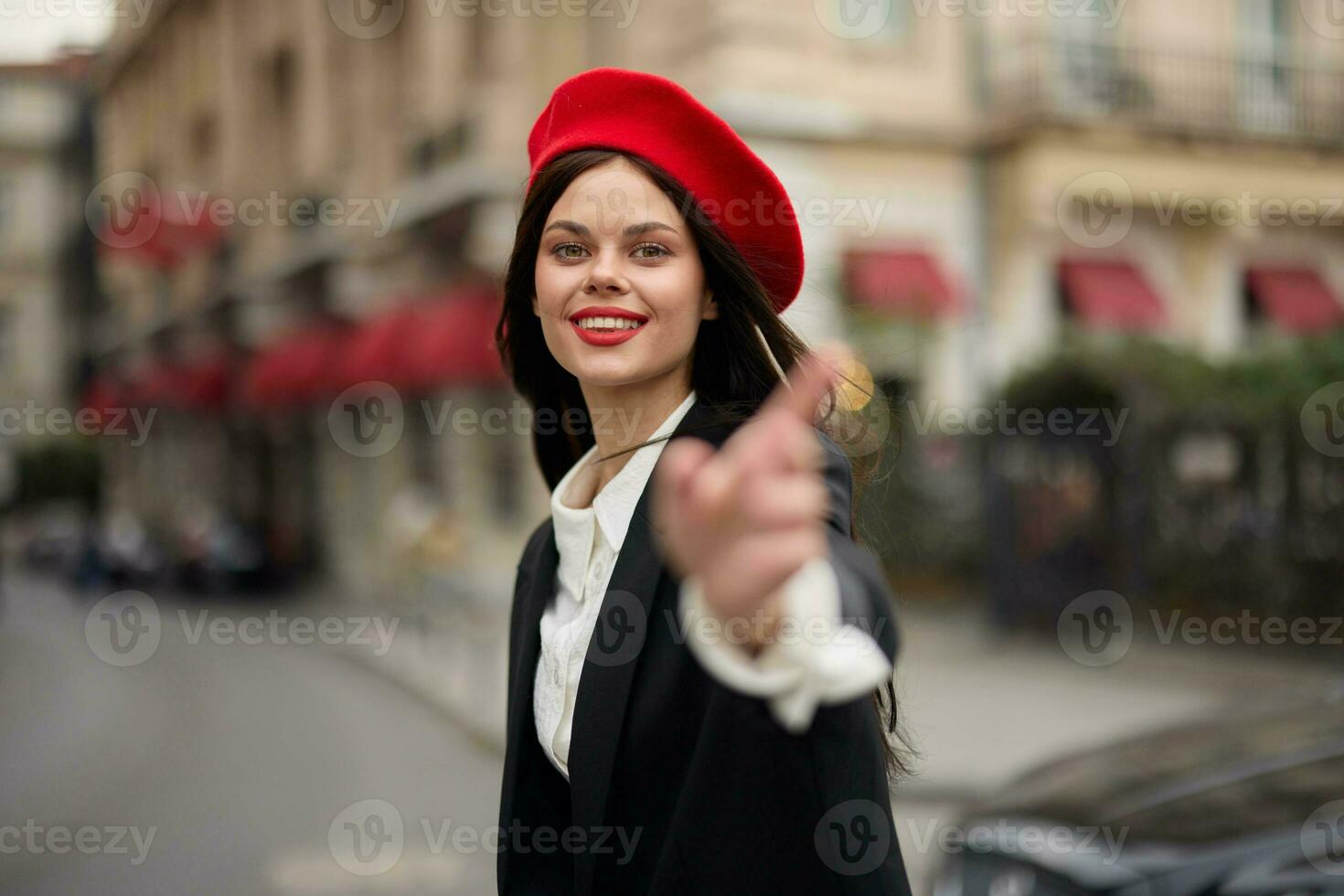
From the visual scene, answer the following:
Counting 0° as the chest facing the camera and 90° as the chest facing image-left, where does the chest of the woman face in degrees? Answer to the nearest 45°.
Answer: approximately 45°
